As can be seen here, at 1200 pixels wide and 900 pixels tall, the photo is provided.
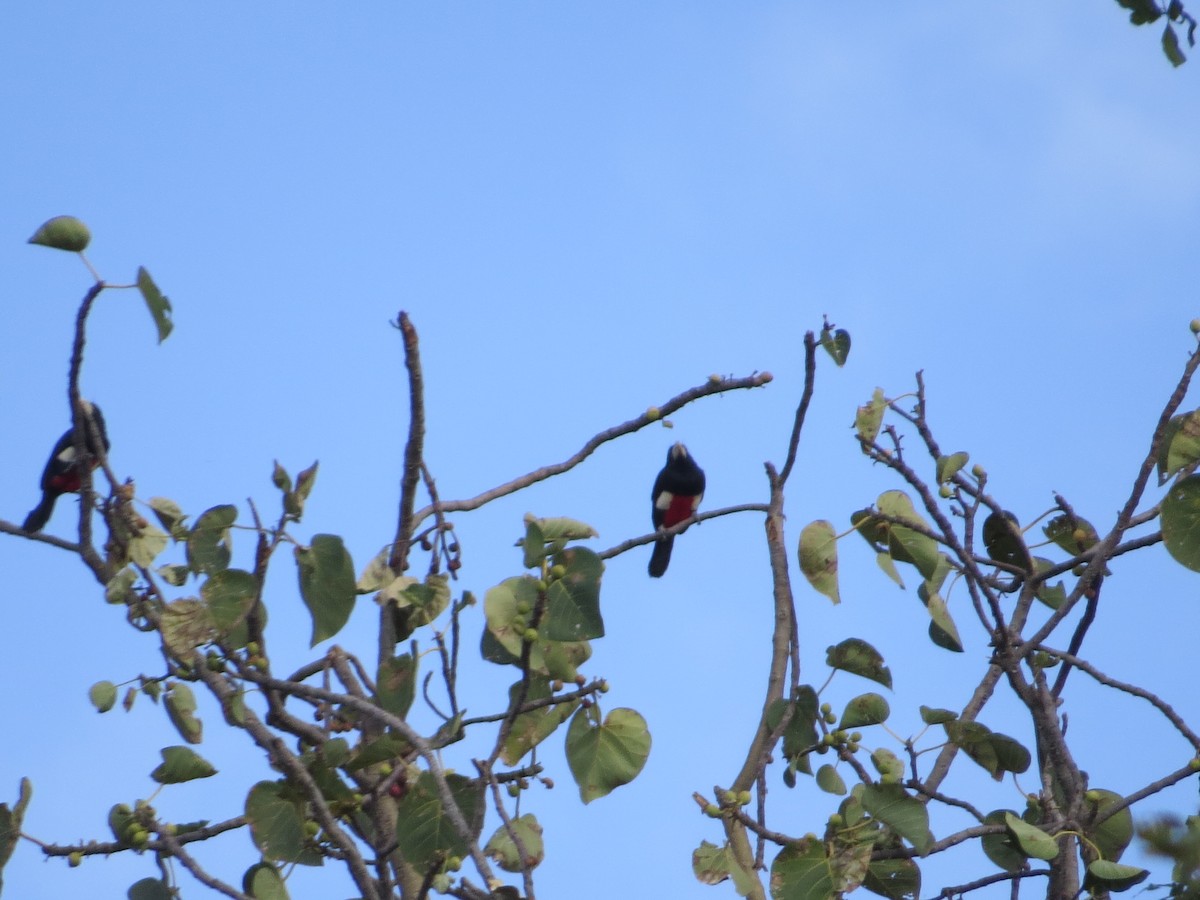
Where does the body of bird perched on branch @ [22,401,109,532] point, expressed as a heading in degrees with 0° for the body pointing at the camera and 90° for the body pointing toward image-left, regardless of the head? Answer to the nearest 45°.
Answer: approximately 270°
